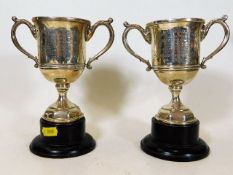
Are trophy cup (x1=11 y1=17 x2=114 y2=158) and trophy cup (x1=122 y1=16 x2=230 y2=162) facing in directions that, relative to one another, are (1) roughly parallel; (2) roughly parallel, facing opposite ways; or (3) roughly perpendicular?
roughly parallel

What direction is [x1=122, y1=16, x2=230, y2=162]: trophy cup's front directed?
toward the camera

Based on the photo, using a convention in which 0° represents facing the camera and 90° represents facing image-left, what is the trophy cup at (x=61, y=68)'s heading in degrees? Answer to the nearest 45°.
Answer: approximately 0°

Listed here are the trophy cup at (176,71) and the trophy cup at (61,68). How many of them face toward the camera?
2

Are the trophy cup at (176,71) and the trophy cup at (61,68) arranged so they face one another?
no
